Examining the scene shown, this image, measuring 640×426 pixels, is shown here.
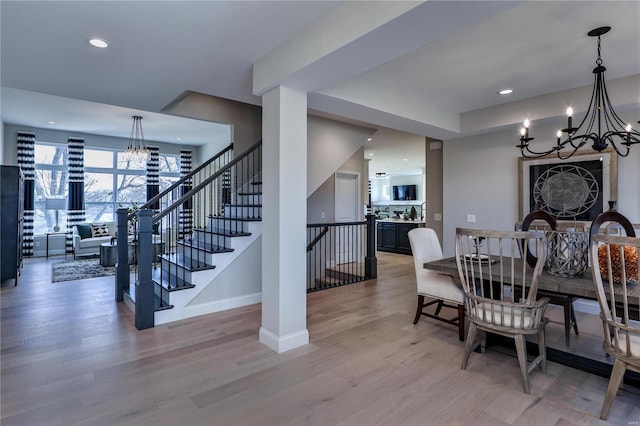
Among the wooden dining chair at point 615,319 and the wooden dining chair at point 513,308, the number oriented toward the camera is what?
0

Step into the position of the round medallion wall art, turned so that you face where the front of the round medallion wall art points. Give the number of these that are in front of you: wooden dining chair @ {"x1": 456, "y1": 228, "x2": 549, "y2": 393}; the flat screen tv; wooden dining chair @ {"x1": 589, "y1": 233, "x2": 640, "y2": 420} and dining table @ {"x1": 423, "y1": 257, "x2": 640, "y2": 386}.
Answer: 3

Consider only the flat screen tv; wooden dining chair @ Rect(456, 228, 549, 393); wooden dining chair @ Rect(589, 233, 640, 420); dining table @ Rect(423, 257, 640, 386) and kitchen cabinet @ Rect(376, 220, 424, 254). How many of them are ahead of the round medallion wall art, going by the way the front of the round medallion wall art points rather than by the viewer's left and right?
3

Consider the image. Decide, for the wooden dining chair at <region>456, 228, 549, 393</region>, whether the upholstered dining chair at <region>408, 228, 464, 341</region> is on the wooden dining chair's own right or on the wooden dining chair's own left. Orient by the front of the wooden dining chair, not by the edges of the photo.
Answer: on the wooden dining chair's own left

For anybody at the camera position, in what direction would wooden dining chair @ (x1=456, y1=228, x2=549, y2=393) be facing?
facing away from the viewer and to the right of the viewer

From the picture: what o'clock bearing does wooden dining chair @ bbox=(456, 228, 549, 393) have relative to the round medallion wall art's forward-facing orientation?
The wooden dining chair is roughly at 12 o'clock from the round medallion wall art.

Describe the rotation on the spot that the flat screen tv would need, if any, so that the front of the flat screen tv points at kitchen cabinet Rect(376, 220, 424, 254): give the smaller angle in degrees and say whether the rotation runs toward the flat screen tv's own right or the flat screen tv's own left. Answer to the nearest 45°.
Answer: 0° — it already faces it

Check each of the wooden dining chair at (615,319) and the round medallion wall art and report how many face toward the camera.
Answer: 1

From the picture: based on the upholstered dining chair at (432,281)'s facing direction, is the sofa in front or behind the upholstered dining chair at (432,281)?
behind
